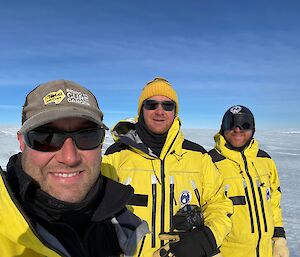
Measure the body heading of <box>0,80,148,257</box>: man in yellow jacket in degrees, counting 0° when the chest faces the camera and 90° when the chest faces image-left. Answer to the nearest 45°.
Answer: approximately 0°

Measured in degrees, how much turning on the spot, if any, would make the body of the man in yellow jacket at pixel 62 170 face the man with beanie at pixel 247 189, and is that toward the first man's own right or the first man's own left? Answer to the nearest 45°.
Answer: approximately 135° to the first man's own left

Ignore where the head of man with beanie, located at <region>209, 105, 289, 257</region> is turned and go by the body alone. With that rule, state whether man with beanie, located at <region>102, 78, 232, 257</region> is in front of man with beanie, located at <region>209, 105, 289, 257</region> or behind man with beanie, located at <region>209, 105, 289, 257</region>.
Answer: in front

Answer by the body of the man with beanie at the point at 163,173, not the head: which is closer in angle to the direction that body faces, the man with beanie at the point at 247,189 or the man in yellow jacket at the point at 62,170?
the man in yellow jacket

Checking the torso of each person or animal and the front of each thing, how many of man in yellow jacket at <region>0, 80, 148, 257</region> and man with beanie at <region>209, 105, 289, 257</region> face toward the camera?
2

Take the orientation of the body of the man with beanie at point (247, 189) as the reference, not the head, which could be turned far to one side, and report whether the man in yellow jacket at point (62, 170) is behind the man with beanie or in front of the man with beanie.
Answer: in front

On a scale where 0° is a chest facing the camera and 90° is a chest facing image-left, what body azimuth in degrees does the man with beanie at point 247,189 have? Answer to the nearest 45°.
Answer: approximately 0°
